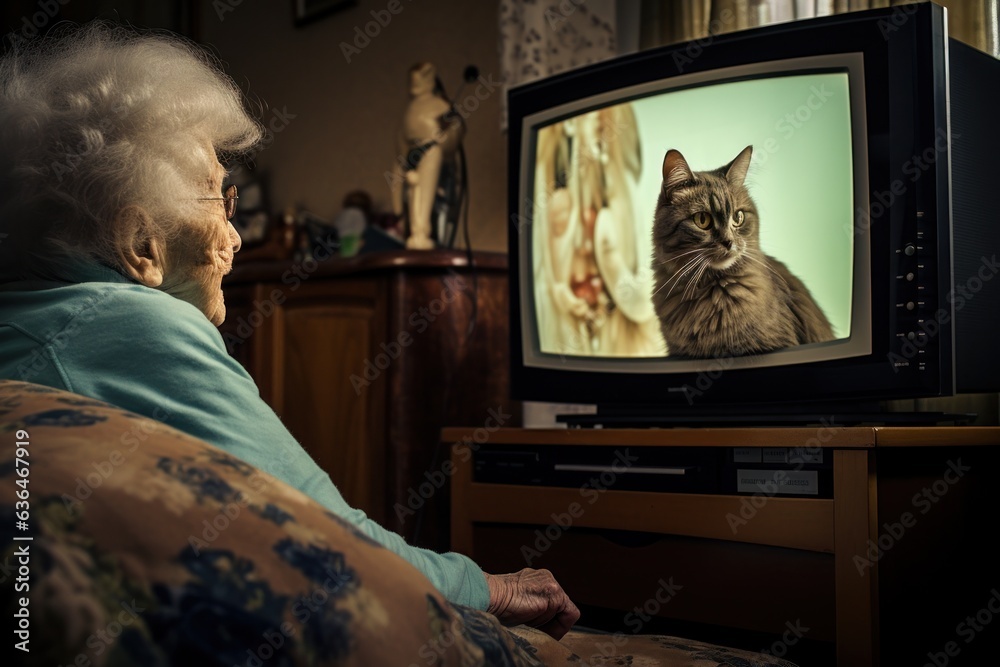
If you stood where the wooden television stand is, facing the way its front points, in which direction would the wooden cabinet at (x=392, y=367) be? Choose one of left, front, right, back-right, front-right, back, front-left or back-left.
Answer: right

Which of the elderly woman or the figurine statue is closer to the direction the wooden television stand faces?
the elderly woman

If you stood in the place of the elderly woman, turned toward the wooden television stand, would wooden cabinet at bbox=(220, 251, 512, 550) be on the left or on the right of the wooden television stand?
left

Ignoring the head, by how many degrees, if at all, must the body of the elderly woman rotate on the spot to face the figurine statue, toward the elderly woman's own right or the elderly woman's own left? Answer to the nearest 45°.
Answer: approximately 45° to the elderly woman's own left

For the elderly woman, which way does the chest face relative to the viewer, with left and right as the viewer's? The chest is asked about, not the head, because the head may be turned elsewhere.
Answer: facing away from the viewer and to the right of the viewer

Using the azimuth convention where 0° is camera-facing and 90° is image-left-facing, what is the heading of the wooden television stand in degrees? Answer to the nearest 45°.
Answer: approximately 45°

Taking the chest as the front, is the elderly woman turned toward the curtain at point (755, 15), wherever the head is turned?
yes

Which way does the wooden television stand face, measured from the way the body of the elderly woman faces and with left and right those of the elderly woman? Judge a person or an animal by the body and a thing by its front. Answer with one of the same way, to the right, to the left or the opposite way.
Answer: the opposite way

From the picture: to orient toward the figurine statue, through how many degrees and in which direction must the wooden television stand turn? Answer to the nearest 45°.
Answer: approximately 90° to its right

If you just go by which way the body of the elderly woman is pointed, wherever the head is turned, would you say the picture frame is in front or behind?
in front

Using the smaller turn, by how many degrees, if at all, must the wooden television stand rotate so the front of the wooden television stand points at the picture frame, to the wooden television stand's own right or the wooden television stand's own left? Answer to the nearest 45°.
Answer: approximately 90° to the wooden television stand's own right

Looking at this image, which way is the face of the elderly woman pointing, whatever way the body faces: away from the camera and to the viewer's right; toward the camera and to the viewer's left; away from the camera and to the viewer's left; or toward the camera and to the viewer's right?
away from the camera and to the viewer's right

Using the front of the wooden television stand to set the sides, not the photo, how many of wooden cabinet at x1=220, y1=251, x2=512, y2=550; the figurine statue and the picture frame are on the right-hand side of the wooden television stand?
3
